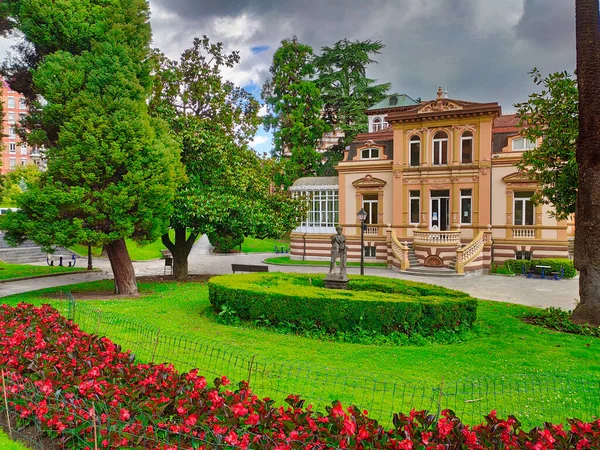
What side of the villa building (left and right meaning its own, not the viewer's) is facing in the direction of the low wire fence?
front

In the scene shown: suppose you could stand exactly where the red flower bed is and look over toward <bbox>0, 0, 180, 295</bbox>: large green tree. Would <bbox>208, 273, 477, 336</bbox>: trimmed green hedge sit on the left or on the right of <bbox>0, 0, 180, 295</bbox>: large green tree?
right

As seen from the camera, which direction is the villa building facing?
toward the camera

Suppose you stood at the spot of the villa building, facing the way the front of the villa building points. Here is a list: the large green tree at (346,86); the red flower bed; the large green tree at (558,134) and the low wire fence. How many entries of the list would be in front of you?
3

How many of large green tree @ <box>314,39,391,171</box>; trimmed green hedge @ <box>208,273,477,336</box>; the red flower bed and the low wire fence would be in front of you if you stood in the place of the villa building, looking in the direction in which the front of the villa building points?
3

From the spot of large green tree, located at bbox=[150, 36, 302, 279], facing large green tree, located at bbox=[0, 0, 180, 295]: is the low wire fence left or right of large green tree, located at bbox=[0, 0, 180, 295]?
left

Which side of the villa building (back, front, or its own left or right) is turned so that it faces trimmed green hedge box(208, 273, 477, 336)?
front

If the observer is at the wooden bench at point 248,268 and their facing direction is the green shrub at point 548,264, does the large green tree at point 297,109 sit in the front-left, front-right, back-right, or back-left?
front-left

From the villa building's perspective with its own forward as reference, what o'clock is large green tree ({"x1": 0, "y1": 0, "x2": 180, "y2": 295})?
The large green tree is roughly at 1 o'clock from the villa building.

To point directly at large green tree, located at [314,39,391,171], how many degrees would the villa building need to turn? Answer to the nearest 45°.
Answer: approximately 135° to its right

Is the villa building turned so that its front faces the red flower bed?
yes
